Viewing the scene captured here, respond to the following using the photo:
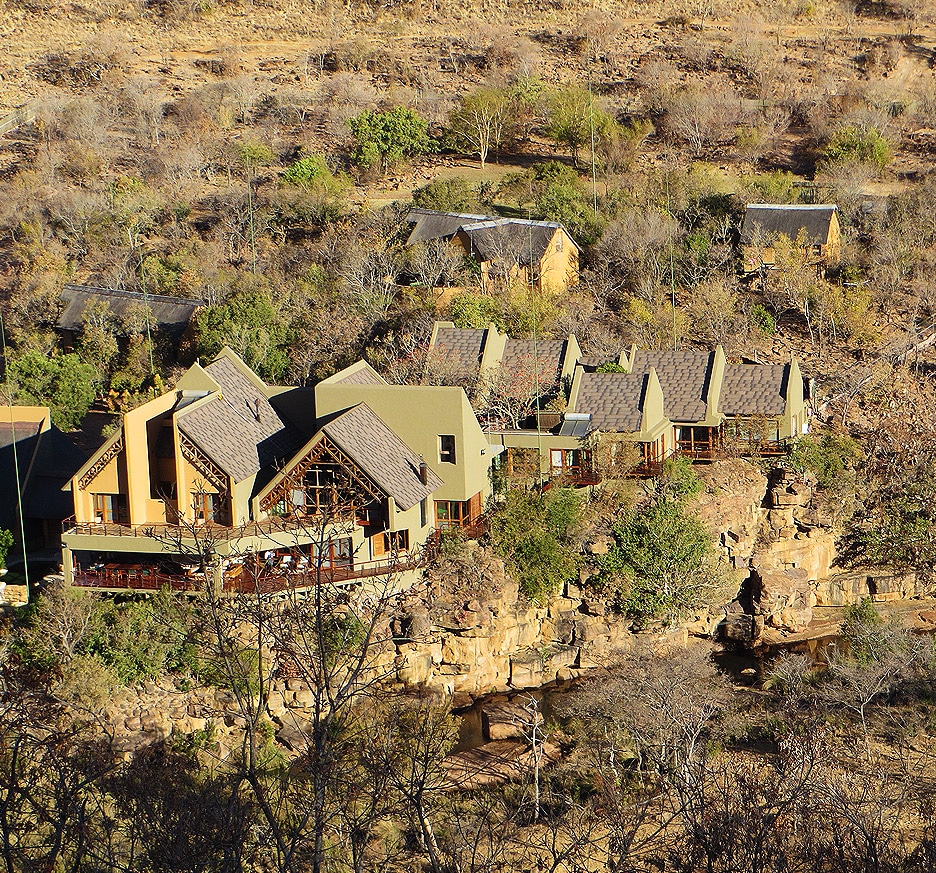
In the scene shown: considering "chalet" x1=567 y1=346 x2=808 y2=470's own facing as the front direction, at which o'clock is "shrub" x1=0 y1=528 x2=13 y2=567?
The shrub is roughly at 2 o'clock from the chalet.

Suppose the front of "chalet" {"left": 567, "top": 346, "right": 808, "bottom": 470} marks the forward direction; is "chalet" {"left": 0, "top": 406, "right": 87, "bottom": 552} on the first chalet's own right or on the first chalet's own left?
on the first chalet's own right

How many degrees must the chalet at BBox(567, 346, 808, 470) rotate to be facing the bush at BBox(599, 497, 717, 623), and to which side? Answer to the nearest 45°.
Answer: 0° — it already faces it

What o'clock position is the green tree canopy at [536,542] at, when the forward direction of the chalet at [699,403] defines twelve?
The green tree canopy is roughly at 1 o'clock from the chalet.

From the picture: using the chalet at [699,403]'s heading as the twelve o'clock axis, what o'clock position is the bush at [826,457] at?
The bush is roughly at 9 o'clock from the chalet.

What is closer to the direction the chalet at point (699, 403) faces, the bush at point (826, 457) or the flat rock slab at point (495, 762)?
the flat rock slab

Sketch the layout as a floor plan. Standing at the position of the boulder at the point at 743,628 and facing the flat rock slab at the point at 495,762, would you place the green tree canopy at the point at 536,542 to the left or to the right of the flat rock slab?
right

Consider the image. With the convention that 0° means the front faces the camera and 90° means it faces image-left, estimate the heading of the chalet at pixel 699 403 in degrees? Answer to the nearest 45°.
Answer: approximately 0°
